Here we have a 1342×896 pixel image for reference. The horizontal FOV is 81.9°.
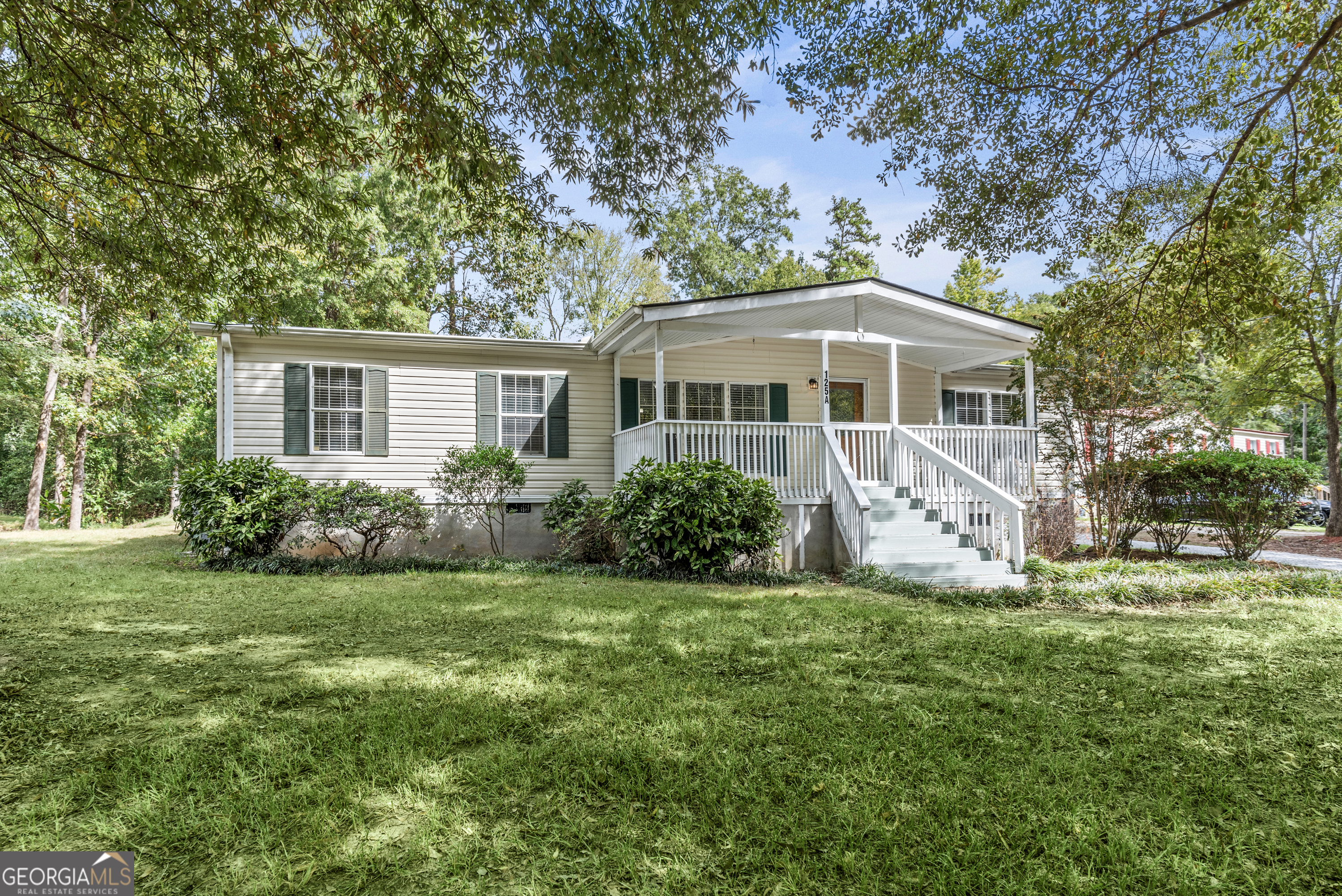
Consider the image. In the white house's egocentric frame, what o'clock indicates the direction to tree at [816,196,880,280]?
The tree is roughly at 7 o'clock from the white house.

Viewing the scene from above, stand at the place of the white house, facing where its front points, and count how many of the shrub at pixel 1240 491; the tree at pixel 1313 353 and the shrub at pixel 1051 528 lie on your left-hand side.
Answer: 3

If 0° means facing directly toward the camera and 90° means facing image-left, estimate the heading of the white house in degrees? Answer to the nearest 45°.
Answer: approximately 0°

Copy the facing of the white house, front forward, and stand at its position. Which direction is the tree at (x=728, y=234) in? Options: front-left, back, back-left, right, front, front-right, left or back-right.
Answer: back

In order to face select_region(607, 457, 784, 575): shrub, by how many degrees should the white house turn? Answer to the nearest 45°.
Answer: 0° — it already faces it

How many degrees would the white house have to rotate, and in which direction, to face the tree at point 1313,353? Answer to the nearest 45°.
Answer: approximately 90° to its left

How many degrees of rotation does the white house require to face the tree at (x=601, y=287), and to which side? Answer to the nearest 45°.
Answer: approximately 180°

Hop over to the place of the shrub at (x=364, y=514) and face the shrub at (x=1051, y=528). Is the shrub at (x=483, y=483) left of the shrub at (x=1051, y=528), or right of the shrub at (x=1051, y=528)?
left

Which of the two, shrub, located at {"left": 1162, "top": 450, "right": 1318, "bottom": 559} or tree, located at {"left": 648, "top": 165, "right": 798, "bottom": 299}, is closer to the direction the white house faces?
the shrub

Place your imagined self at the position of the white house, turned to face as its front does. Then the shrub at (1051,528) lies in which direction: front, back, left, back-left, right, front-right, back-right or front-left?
left
